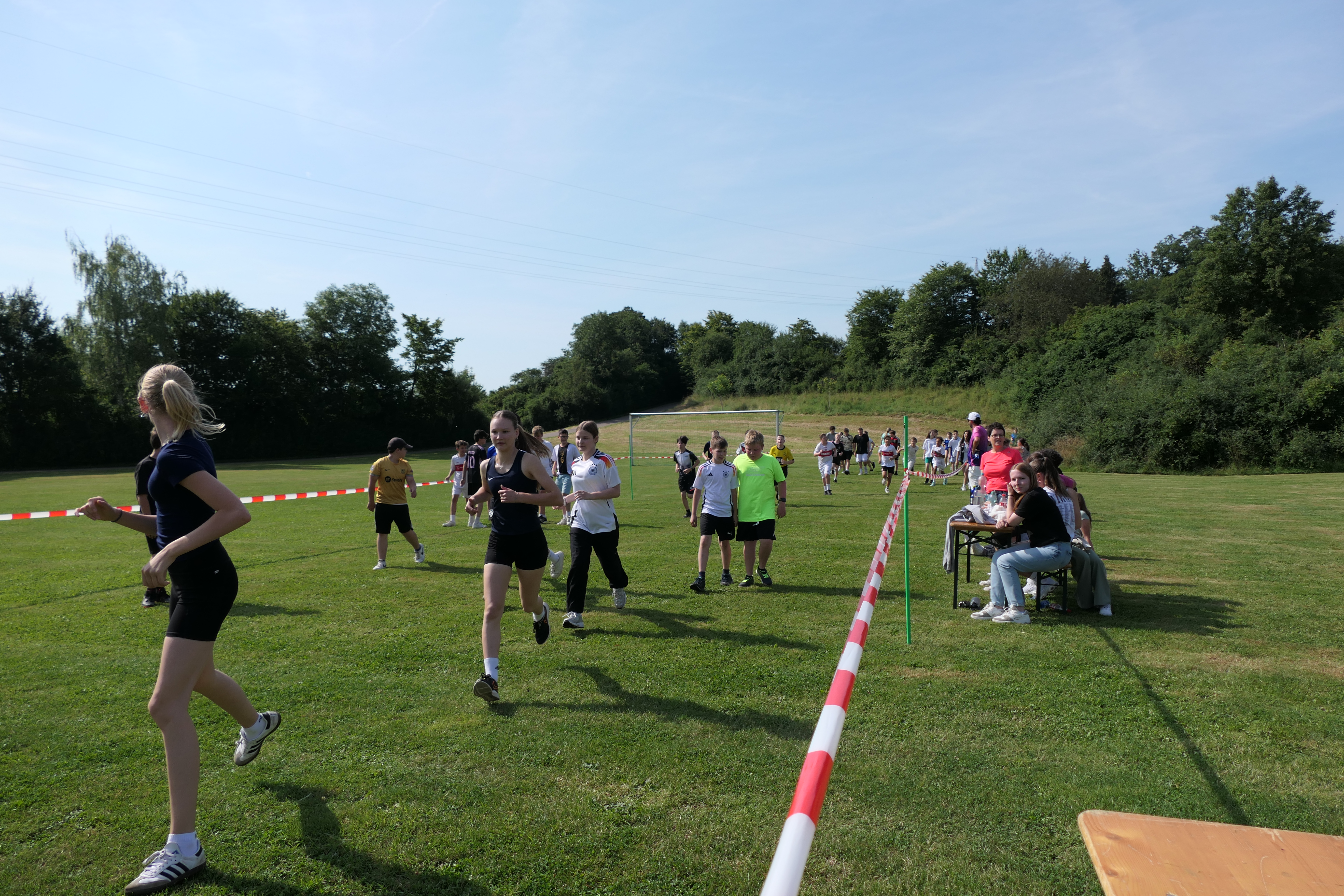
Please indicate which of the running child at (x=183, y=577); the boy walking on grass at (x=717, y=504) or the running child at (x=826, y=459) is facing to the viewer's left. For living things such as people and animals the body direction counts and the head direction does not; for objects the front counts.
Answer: the running child at (x=183, y=577)

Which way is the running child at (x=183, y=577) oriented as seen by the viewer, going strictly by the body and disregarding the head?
to the viewer's left

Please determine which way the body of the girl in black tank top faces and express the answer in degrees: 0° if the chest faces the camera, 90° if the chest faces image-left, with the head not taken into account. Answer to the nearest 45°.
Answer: approximately 45°

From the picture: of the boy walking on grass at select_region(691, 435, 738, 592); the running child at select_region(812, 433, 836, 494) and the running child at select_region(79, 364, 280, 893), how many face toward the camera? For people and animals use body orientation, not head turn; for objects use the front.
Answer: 2

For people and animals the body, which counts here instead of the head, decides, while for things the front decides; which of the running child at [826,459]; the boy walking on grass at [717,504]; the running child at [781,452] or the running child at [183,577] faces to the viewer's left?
the running child at [183,577]

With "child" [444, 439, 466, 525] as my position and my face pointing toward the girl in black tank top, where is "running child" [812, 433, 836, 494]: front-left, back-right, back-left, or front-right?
back-left

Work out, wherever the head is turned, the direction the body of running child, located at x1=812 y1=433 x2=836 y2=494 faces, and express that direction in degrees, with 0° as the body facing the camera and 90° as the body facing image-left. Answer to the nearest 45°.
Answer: approximately 0°

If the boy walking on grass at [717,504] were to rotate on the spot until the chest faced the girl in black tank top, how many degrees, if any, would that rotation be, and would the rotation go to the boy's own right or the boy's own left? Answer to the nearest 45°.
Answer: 0° — they already face them
